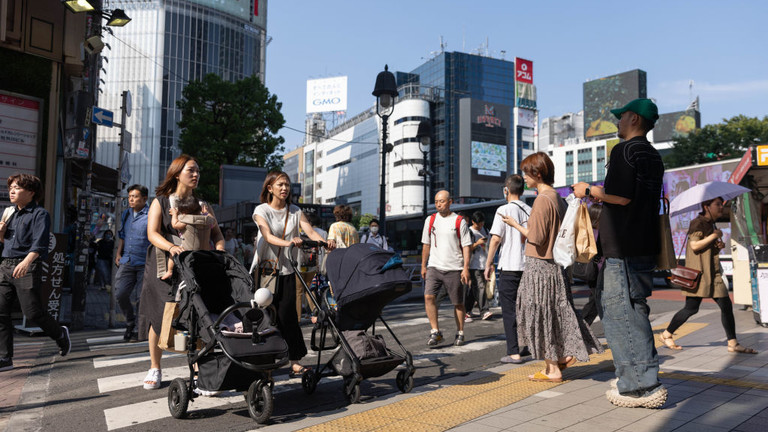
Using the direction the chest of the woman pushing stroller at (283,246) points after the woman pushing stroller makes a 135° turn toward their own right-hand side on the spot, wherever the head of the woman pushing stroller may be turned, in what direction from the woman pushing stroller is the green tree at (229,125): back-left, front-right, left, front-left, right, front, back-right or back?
right

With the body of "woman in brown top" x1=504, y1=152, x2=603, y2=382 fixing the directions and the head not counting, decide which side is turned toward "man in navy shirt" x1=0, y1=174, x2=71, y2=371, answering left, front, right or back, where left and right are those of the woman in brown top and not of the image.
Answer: front

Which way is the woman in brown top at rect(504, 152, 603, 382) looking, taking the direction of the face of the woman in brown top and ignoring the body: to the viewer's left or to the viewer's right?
to the viewer's left

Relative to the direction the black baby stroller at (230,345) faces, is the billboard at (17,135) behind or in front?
behind

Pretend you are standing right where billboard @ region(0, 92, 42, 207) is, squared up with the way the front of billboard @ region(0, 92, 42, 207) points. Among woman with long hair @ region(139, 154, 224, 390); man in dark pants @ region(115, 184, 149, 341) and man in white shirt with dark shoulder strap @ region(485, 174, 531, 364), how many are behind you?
0

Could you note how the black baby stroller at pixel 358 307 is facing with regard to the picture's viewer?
facing the viewer and to the right of the viewer

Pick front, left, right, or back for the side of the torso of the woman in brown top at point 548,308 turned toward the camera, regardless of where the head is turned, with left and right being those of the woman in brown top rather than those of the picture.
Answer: left

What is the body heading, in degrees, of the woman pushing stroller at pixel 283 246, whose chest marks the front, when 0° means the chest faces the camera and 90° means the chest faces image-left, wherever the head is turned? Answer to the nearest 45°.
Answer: approximately 315°

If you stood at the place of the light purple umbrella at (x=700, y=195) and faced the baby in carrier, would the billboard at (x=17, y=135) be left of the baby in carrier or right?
right

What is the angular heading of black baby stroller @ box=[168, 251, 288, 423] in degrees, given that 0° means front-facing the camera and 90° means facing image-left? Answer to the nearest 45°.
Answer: approximately 315°

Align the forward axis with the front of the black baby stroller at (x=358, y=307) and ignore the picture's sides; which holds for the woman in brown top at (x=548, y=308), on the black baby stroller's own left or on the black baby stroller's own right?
on the black baby stroller's own left

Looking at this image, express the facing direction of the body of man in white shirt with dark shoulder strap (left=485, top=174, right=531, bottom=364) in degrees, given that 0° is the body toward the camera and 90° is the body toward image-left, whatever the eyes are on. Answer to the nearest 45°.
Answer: approximately 135°

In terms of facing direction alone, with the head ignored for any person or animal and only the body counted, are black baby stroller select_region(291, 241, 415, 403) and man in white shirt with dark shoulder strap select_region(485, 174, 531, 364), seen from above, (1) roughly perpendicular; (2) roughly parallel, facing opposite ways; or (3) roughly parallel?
roughly parallel, facing opposite ways

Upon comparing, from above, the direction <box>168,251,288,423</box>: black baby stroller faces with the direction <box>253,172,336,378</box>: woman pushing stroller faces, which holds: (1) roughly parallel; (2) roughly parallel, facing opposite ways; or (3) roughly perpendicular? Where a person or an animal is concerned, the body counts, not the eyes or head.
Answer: roughly parallel

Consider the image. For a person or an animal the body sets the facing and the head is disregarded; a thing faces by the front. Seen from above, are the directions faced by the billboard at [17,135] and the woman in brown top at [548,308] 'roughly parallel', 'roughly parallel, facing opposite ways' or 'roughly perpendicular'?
roughly parallel, facing opposite ways

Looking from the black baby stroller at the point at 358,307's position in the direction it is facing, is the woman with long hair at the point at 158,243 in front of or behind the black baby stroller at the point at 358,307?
behind

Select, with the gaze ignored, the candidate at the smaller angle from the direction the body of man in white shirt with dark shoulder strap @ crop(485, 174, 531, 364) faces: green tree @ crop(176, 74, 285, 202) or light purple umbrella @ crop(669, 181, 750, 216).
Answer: the green tree

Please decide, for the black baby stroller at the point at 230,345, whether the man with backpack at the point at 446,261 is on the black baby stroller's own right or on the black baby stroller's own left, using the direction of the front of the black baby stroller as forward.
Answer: on the black baby stroller's own left
